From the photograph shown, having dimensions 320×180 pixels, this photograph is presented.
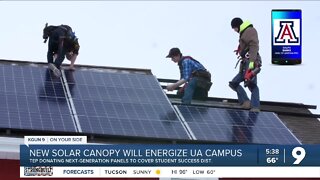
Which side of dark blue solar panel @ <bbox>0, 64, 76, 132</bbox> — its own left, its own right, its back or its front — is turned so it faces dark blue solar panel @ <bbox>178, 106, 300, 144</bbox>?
left

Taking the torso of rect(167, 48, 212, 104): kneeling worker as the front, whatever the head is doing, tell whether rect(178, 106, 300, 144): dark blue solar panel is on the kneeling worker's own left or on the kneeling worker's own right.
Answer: on the kneeling worker's own left

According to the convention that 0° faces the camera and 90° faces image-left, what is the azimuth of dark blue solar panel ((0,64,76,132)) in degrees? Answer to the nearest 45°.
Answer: approximately 0°

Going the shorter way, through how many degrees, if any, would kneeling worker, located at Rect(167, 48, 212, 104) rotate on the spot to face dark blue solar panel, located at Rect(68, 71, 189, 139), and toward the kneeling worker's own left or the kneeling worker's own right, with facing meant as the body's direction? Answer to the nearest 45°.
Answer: approximately 45° to the kneeling worker's own left

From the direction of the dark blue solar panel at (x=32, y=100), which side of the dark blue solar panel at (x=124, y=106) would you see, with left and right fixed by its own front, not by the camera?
right

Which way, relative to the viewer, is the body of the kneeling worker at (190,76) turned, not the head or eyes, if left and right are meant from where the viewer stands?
facing to the left of the viewer

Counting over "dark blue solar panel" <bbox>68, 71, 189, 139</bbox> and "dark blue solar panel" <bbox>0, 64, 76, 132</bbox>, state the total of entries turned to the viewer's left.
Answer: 0

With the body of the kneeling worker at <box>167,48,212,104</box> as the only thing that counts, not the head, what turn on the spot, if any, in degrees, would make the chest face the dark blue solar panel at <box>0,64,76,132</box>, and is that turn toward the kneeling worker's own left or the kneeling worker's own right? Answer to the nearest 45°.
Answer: approximately 45° to the kneeling worker's own left

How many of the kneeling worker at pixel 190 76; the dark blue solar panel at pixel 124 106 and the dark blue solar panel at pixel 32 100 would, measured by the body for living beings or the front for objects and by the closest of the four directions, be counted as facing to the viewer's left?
1

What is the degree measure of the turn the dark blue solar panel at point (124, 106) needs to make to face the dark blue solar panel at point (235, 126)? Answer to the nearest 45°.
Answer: approximately 90° to its left

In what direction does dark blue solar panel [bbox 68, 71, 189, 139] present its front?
toward the camera

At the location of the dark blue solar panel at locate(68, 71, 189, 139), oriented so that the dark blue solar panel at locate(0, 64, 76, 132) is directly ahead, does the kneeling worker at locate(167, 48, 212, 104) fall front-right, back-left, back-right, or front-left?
back-right

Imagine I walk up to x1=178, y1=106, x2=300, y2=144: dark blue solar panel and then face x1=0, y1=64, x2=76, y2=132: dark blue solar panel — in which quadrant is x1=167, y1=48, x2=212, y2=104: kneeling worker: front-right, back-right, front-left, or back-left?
front-right
